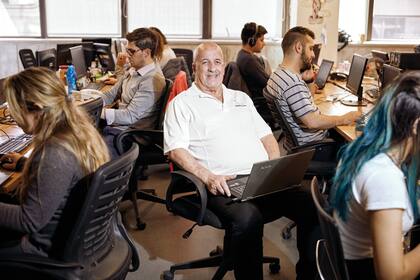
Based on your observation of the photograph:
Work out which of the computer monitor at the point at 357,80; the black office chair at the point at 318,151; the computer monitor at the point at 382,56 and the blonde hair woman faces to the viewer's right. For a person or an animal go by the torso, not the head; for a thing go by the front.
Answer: the black office chair

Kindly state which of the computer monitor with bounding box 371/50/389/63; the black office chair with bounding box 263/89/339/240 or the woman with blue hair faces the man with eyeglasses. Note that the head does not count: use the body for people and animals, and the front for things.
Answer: the computer monitor

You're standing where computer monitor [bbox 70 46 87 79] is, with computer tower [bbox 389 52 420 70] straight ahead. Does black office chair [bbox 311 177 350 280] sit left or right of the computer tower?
right

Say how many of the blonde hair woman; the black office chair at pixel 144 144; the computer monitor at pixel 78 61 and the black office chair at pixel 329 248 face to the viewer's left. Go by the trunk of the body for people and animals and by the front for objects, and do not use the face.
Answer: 2

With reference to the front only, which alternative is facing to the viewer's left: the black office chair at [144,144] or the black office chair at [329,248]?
the black office chair at [144,144]

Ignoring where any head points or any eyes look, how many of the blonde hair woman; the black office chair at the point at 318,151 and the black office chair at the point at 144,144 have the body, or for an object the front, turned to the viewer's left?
2

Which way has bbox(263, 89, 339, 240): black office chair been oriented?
to the viewer's right

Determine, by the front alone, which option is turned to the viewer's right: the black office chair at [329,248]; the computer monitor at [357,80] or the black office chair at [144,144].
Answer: the black office chair at [329,248]

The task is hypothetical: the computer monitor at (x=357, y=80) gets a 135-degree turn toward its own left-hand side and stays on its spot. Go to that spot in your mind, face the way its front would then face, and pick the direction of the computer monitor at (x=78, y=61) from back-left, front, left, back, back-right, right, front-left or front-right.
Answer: back

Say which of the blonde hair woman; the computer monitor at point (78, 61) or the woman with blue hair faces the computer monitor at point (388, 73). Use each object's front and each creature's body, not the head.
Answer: the computer monitor at point (78, 61)

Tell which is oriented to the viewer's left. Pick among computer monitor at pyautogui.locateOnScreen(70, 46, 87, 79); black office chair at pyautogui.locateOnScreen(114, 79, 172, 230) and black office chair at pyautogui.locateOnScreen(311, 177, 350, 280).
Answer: black office chair at pyautogui.locateOnScreen(114, 79, 172, 230)

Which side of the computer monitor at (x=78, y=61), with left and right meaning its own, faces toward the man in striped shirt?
front

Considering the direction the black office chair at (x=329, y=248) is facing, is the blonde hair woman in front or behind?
behind

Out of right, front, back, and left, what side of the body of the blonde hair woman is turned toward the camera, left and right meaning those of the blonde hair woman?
left

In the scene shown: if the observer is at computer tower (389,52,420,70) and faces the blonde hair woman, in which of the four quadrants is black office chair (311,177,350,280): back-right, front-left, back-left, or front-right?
front-left

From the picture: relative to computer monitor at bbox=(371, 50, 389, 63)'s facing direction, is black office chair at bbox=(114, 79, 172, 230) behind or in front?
in front

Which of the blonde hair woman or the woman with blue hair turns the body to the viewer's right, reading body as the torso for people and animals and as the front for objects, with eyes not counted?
the woman with blue hair

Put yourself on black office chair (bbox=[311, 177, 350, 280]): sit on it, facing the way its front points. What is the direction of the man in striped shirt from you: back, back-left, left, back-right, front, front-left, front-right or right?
left

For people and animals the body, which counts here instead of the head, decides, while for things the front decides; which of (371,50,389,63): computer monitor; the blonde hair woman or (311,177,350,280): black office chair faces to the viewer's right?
the black office chair
